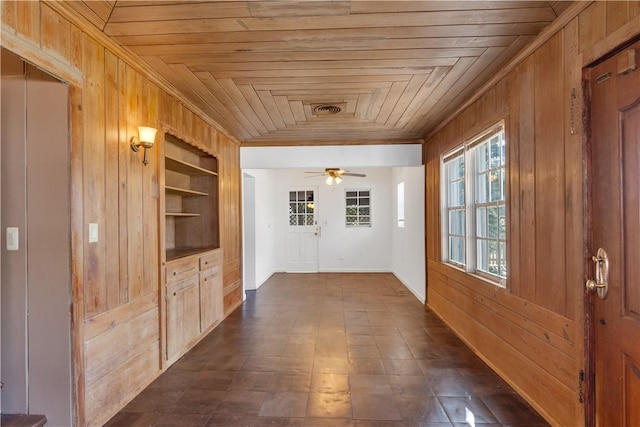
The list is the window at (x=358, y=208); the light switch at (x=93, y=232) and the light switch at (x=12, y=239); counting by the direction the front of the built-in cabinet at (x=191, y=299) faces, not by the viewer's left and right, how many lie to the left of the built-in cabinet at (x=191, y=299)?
1

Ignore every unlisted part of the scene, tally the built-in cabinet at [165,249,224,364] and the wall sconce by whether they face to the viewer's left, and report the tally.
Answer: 0

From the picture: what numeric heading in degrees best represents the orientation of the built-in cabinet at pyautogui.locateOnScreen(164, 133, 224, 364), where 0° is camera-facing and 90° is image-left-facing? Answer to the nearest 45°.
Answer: approximately 315°

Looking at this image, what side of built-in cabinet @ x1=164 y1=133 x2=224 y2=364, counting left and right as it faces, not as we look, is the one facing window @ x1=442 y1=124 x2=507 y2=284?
front

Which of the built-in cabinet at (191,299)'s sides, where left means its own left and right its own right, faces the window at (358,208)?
left

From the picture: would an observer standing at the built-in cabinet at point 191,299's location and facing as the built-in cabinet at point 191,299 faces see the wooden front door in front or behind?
in front
